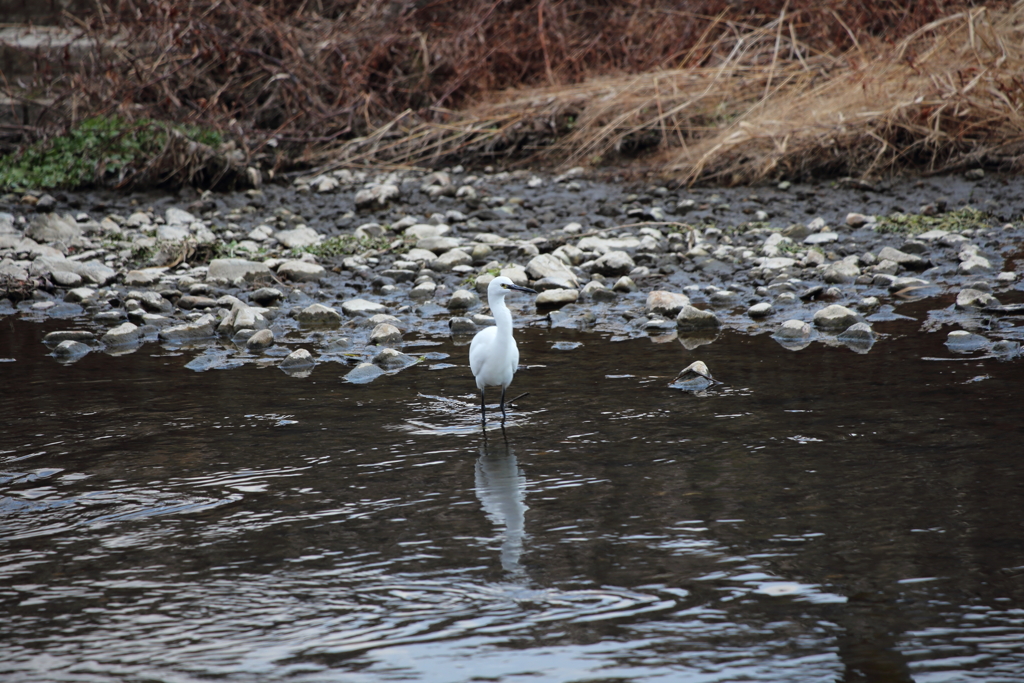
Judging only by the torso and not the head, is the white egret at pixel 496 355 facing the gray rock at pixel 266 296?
no

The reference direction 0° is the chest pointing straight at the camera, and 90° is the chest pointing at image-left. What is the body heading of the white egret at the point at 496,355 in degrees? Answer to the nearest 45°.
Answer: approximately 315°

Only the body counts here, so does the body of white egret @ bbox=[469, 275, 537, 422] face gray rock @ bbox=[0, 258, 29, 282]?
no

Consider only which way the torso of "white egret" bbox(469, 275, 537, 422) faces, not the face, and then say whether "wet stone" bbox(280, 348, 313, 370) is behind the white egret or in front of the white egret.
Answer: behind

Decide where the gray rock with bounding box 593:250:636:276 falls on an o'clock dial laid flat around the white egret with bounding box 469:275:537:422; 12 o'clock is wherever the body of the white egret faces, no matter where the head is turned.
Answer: The gray rock is roughly at 8 o'clock from the white egret.

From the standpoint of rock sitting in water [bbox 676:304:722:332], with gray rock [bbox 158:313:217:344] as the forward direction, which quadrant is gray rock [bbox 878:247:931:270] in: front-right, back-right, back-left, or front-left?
back-right

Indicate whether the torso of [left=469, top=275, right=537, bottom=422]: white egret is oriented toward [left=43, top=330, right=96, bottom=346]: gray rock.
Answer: no

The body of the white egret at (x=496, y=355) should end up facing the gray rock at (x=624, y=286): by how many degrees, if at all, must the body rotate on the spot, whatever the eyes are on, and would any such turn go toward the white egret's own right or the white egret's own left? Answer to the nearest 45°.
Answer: approximately 135° to the white egret's own left

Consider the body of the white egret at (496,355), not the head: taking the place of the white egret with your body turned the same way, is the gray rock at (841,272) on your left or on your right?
on your left

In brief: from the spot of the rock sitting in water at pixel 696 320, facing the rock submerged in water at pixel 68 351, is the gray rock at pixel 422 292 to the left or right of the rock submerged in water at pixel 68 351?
right

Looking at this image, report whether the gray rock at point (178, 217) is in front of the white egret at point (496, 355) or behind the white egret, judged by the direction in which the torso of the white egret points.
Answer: behind

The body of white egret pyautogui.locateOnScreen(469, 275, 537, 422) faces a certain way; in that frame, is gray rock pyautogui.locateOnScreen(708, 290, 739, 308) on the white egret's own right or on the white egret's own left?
on the white egret's own left

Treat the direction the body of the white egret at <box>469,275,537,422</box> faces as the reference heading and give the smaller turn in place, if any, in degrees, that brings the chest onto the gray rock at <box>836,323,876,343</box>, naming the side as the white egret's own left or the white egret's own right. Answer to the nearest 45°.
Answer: approximately 90° to the white egret's own left

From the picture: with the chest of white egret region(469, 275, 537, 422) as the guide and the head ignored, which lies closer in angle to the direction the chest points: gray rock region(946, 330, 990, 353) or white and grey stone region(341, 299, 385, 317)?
the gray rock

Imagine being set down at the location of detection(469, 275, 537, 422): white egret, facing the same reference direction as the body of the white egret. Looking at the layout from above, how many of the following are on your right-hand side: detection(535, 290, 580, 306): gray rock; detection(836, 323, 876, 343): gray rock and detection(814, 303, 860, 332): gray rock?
0

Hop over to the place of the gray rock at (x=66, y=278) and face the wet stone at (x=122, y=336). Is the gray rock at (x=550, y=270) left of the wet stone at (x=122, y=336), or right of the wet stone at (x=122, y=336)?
left
